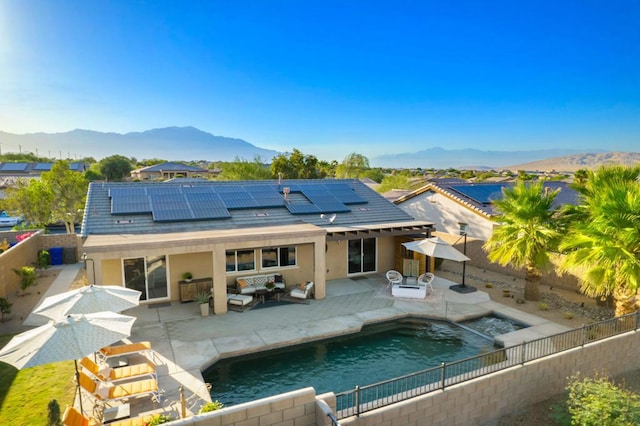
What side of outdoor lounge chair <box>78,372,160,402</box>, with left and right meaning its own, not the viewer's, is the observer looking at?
right

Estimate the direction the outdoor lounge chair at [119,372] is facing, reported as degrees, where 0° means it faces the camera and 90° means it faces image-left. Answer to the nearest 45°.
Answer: approximately 270°

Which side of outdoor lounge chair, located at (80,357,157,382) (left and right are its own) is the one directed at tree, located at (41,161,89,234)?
left

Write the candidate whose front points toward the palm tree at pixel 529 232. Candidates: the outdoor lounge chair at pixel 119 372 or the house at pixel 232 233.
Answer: the outdoor lounge chair

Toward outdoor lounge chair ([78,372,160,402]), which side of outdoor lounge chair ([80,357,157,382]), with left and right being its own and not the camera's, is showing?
right

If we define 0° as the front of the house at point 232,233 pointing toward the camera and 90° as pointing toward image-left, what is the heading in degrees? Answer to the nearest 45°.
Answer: approximately 180°

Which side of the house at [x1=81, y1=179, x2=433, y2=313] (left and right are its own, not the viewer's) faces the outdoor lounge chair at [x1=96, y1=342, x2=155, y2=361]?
back

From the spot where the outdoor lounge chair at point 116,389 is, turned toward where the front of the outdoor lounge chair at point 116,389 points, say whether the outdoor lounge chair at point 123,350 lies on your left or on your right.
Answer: on your left

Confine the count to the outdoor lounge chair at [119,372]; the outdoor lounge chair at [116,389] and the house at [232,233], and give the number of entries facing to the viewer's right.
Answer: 2

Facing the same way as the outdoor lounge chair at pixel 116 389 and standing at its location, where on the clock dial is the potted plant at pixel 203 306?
The potted plant is roughly at 10 o'clock from the outdoor lounge chair.

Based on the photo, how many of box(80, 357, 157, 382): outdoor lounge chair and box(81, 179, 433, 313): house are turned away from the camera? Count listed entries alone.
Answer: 1

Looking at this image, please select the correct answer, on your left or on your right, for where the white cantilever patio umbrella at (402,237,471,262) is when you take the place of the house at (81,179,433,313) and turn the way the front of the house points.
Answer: on your right

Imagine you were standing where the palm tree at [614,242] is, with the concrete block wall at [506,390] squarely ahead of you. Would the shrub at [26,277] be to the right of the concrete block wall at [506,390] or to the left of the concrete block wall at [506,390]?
right

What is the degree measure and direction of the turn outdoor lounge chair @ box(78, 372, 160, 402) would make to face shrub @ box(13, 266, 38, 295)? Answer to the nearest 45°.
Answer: approximately 90° to its left
